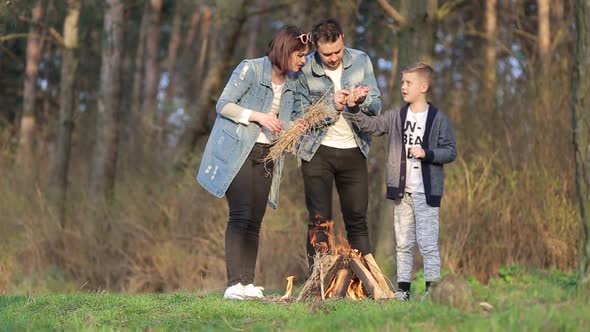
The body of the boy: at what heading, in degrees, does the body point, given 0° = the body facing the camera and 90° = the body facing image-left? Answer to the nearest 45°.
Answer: approximately 45°

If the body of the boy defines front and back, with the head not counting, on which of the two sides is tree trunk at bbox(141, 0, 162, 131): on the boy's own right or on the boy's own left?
on the boy's own right

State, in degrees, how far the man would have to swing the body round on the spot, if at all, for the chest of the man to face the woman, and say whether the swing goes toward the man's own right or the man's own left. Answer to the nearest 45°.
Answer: approximately 90° to the man's own right

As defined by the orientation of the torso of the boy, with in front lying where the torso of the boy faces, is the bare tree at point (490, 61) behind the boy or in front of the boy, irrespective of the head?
behind

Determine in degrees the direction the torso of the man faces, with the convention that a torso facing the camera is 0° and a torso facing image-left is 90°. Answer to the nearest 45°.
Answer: approximately 0°

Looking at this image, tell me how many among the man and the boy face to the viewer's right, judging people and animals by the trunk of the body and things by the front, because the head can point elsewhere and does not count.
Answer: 0

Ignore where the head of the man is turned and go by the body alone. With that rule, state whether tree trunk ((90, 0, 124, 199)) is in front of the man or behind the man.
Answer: behind
